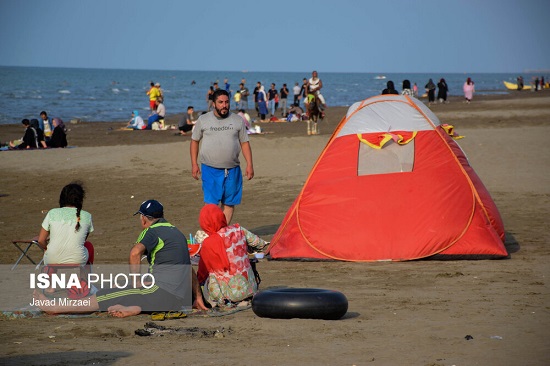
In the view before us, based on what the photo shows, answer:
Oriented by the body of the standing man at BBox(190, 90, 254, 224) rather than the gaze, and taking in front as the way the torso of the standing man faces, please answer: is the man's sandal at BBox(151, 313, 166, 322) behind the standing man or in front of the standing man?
in front

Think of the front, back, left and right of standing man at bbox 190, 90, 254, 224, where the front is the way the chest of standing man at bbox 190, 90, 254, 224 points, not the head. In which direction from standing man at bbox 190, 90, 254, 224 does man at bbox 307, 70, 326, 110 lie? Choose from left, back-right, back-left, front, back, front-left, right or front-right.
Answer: back

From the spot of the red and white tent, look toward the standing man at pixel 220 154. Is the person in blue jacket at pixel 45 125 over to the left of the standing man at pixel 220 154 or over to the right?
right

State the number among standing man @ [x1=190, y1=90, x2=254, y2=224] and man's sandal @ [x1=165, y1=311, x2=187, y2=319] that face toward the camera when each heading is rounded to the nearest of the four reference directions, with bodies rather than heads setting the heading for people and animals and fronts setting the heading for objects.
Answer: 1

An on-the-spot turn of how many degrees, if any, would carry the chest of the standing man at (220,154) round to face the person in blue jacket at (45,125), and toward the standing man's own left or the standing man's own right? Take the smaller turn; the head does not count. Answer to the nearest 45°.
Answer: approximately 180°

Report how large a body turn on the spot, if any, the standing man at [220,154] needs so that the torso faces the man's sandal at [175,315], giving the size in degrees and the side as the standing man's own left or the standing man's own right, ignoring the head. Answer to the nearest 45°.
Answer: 0° — they already face it

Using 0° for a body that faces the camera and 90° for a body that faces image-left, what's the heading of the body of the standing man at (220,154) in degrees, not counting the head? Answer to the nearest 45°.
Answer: approximately 0°

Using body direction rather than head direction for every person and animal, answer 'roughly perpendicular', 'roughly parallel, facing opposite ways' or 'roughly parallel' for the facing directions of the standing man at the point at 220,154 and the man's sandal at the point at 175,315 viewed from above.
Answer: roughly perpendicular
